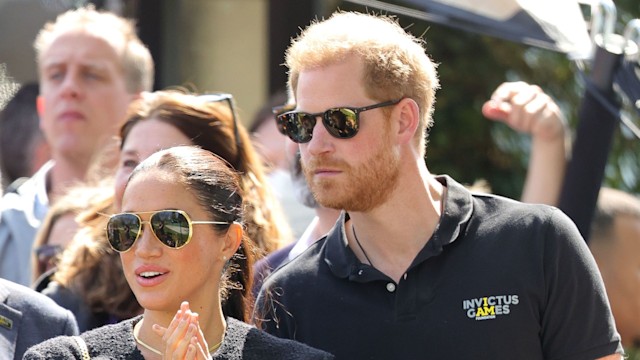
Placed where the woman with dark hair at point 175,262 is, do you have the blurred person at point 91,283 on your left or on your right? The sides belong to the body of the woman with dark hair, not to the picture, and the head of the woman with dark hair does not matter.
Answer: on your right

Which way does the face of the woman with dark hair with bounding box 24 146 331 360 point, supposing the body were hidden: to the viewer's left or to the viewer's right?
to the viewer's left

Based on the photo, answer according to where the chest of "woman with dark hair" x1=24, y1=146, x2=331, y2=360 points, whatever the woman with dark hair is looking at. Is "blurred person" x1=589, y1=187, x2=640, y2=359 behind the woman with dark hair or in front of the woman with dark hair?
behind

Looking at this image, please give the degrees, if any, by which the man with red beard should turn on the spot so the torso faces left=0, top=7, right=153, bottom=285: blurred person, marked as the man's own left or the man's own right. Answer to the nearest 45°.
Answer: approximately 90° to the man's own right

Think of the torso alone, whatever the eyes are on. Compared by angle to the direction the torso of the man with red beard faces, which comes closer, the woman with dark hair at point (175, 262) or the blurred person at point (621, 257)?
the woman with dark hair

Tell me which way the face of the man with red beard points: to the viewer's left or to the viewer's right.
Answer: to the viewer's left
